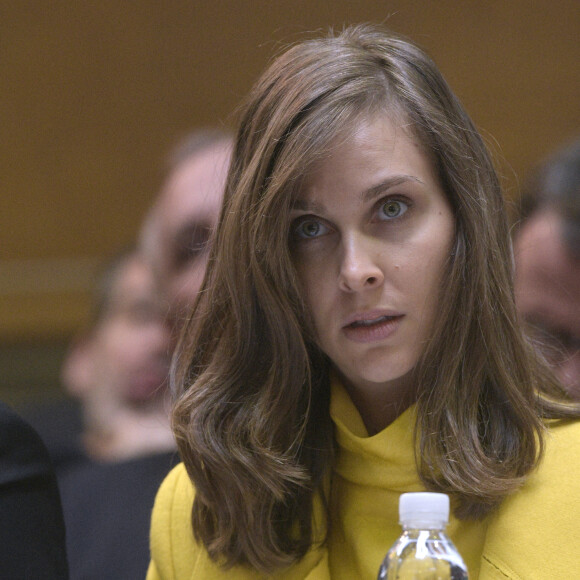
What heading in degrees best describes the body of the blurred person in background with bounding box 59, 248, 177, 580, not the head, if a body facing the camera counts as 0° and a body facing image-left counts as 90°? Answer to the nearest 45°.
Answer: approximately 315°

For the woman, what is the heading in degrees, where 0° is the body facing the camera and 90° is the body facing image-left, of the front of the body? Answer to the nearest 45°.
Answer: approximately 0°

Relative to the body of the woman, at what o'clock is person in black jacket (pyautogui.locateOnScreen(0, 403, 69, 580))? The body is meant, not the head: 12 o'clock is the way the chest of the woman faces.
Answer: The person in black jacket is roughly at 3 o'clock from the woman.

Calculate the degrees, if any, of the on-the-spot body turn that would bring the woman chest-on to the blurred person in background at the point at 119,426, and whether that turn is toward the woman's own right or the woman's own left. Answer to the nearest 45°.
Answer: approximately 135° to the woman's own right
